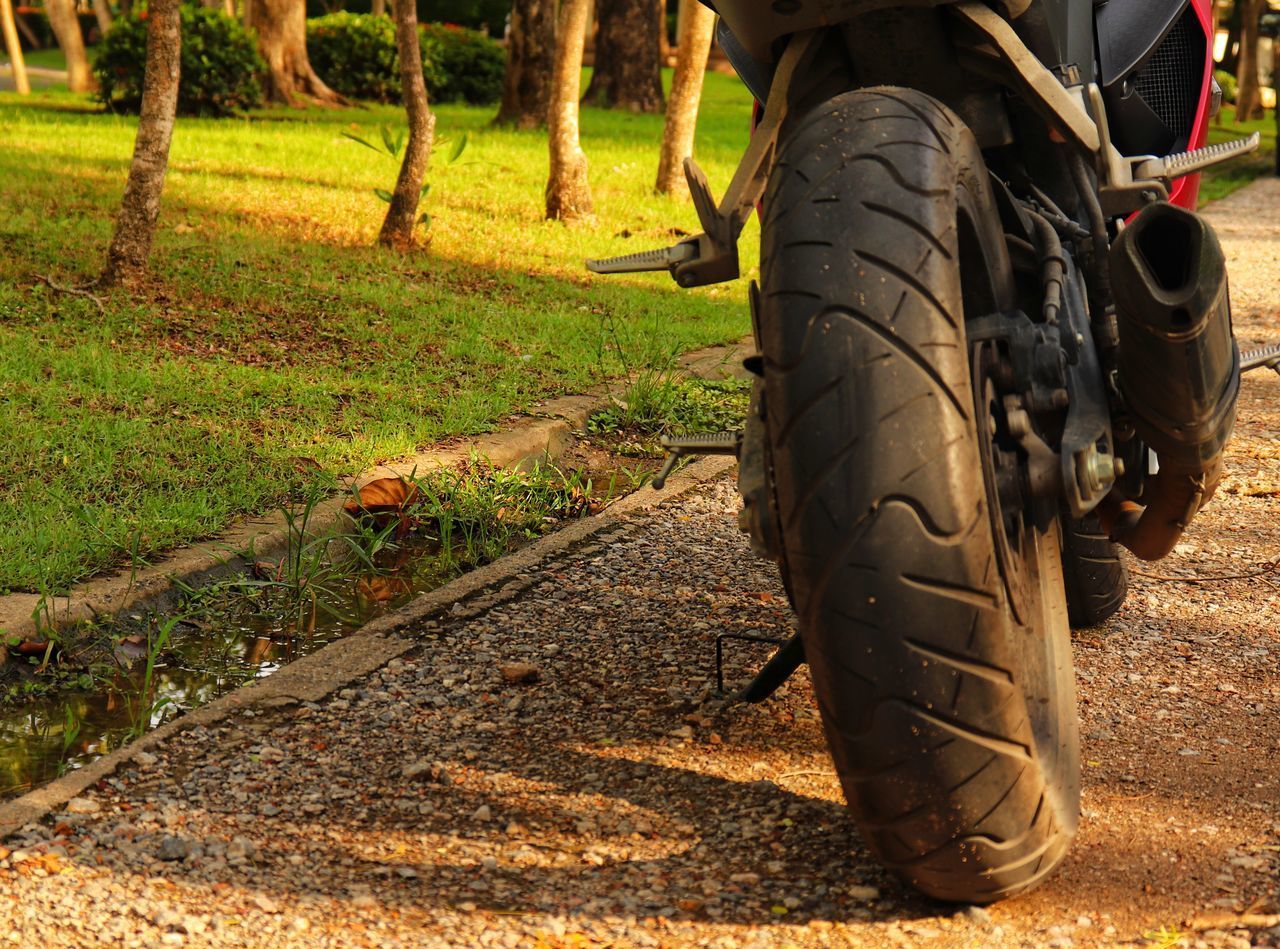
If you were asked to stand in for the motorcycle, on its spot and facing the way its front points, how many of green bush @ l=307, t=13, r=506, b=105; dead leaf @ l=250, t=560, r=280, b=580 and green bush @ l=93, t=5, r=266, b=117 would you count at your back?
0

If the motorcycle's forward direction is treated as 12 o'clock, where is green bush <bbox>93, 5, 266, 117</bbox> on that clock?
The green bush is roughly at 11 o'clock from the motorcycle.

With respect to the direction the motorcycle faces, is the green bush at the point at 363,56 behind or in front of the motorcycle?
in front

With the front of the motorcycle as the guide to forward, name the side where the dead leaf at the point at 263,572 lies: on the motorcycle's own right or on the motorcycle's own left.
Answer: on the motorcycle's own left

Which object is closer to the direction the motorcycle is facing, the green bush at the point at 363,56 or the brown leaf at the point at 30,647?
the green bush

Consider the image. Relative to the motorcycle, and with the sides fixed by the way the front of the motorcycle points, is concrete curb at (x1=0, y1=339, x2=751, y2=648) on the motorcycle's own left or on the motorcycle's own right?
on the motorcycle's own left

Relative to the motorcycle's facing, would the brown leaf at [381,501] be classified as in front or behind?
in front

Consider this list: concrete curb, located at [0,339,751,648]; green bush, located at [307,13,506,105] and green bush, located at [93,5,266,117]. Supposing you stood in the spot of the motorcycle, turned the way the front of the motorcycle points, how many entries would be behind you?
0

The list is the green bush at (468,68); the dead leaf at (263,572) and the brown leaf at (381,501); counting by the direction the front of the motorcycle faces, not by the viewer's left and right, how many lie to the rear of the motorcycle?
0

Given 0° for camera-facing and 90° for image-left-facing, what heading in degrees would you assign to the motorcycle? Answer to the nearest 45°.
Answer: approximately 180°

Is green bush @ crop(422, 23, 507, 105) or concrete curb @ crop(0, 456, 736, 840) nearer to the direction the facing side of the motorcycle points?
the green bush

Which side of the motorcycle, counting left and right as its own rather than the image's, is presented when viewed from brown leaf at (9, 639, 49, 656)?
left

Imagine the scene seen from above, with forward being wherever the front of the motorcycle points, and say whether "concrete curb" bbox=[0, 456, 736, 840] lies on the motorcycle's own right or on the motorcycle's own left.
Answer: on the motorcycle's own left

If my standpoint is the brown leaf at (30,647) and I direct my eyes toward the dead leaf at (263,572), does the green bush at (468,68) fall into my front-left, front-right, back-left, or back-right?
front-left

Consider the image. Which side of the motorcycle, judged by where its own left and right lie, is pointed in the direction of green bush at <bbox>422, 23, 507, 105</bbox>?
front
